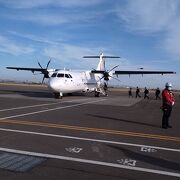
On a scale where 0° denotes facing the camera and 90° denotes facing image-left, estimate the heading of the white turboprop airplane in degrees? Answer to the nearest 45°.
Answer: approximately 45°
